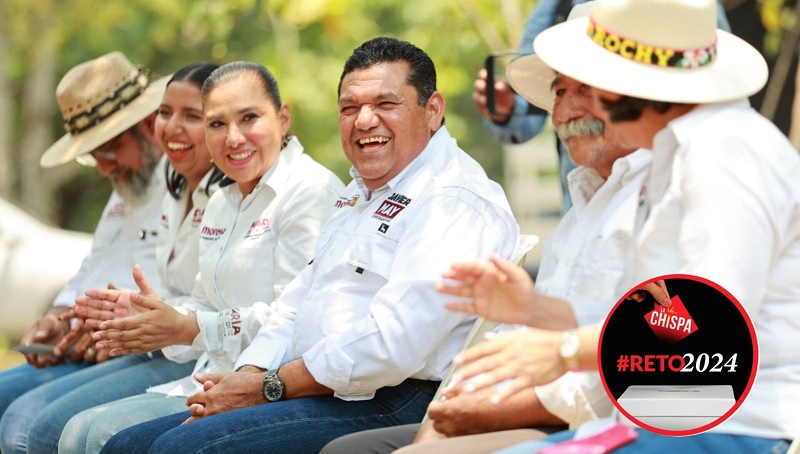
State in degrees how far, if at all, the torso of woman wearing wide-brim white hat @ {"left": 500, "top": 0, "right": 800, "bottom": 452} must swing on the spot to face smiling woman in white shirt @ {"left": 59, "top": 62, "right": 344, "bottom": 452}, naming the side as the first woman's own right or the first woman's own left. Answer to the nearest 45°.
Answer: approximately 45° to the first woman's own right

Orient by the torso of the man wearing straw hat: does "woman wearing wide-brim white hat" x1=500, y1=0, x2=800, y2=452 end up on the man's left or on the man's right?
on the man's left

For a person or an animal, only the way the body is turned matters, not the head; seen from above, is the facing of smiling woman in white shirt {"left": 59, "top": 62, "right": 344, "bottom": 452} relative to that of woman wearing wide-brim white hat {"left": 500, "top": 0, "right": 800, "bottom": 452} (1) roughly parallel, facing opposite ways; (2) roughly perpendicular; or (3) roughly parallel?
roughly perpendicular

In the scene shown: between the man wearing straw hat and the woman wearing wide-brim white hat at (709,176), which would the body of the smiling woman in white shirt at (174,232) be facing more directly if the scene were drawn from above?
the woman wearing wide-brim white hat

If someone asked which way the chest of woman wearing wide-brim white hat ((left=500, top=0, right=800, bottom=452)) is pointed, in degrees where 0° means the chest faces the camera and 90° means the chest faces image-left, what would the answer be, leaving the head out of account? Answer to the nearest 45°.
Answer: approximately 90°

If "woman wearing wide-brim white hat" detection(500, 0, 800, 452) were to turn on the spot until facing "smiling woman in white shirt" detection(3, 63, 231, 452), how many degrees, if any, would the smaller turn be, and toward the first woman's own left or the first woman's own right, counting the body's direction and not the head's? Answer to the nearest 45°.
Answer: approximately 45° to the first woman's own right

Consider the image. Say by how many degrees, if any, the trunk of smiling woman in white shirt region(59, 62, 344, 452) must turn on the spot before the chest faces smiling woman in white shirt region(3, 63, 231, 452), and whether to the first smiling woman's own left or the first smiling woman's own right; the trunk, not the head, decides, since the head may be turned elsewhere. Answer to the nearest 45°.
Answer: approximately 135° to the first smiling woman's own right

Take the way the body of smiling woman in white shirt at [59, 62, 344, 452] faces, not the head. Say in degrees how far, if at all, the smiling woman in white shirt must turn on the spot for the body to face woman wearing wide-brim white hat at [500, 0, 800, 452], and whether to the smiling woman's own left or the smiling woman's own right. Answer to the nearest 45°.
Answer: approximately 90° to the smiling woman's own left

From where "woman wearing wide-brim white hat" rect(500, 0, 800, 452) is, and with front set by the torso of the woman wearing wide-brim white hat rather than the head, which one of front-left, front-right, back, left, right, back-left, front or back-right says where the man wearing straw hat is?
front-right

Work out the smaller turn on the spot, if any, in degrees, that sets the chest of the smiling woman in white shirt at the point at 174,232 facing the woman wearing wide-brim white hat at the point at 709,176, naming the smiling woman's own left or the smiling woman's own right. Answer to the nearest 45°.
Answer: approximately 45° to the smiling woman's own left

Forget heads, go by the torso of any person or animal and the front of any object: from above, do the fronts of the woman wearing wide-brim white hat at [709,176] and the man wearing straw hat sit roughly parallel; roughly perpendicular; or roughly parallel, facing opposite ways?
roughly perpendicular
